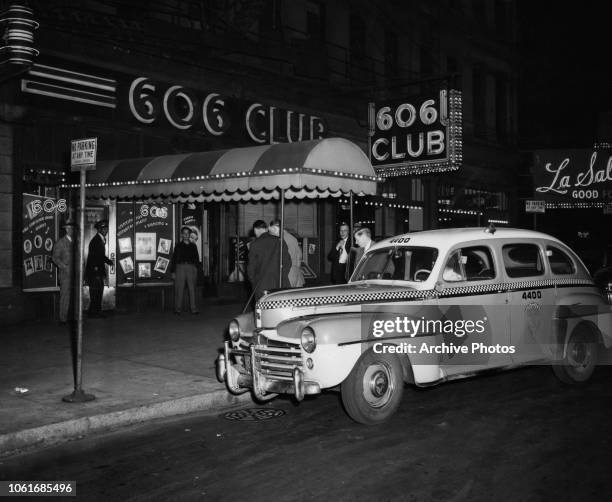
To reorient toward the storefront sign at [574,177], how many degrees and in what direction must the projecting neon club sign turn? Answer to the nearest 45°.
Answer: approximately 180°

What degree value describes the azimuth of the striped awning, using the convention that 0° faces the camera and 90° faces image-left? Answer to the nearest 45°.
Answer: approximately 315°

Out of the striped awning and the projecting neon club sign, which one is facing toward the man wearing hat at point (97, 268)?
the projecting neon club sign

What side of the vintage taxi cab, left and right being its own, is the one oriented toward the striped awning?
right

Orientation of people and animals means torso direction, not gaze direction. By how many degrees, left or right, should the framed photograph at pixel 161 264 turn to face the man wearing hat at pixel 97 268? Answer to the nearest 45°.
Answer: approximately 45° to its right

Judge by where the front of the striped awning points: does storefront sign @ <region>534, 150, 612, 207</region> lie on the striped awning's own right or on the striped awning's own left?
on the striped awning's own left

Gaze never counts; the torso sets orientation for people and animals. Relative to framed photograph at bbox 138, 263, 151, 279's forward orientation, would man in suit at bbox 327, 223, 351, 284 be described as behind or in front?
in front

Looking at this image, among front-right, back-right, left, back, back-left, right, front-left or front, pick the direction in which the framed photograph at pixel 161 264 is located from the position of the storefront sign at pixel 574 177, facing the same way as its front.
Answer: front-right

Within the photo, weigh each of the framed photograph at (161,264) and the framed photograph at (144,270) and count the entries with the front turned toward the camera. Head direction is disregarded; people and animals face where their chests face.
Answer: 2

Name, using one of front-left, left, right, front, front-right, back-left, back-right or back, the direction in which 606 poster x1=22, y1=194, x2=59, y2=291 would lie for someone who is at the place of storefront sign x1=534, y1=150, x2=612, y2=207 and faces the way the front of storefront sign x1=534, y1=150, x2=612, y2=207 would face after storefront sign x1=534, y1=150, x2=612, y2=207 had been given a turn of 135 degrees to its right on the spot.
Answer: left

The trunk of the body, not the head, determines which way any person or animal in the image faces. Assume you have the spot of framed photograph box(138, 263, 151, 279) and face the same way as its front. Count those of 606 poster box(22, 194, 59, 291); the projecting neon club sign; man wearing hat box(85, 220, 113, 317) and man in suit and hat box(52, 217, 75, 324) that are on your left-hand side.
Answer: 1

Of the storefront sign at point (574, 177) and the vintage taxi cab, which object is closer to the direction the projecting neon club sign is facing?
the vintage taxi cab

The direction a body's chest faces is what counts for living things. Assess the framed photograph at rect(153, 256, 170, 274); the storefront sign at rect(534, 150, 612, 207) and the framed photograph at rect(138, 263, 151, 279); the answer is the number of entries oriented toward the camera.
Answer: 3

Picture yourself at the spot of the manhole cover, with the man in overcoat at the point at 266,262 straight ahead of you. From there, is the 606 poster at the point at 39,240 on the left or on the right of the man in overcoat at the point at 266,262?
left
